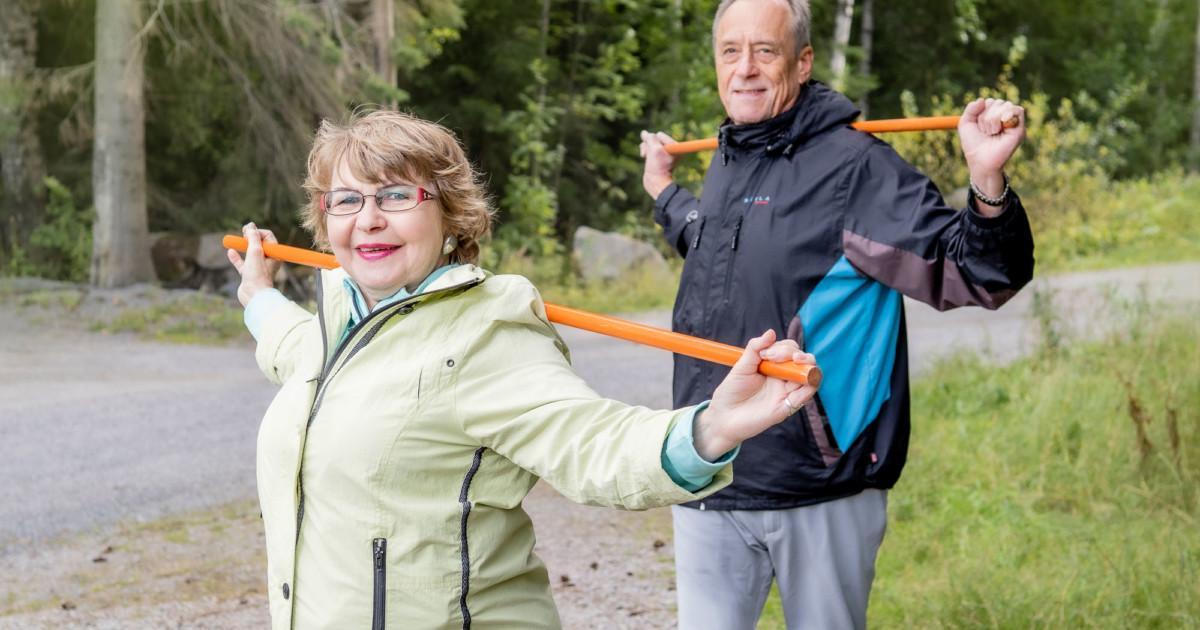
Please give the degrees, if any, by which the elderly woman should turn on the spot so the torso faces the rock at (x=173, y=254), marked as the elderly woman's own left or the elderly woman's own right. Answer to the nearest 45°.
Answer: approximately 135° to the elderly woman's own right

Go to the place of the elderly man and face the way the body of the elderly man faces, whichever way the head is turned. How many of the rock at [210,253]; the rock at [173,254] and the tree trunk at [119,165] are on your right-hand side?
3

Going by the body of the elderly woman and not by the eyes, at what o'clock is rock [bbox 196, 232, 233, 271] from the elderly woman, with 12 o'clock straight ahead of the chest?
The rock is roughly at 4 o'clock from the elderly woman.

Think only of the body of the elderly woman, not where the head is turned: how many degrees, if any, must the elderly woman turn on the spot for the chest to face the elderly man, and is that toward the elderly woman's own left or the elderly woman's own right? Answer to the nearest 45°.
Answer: approximately 180°

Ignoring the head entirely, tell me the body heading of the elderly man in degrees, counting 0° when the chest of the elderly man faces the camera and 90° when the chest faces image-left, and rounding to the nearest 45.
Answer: approximately 45°

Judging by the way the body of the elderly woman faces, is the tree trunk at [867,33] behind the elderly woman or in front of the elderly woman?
behind

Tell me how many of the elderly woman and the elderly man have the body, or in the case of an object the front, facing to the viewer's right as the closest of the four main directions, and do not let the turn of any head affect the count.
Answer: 0

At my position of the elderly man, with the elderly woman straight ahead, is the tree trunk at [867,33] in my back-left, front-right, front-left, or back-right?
back-right

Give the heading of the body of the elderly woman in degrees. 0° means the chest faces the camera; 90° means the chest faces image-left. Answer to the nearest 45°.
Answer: approximately 45°

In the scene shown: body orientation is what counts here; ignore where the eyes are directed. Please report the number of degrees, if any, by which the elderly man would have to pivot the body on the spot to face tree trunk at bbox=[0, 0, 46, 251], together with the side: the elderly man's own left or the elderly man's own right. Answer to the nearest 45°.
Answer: approximately 90° to the elderly man's own right

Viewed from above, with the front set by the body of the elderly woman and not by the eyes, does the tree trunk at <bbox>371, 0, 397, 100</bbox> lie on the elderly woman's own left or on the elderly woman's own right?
on the elderly woman's own right

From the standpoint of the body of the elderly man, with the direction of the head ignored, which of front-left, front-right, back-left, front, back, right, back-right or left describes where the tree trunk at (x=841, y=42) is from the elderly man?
back-right

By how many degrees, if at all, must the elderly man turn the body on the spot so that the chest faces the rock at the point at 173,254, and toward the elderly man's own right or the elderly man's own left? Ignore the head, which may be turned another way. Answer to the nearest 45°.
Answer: approximately 90° to the elderly man's own right

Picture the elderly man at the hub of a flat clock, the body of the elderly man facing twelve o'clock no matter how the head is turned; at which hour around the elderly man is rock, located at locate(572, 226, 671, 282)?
The rock is roughly at 4 o'clock from the elderly man.
